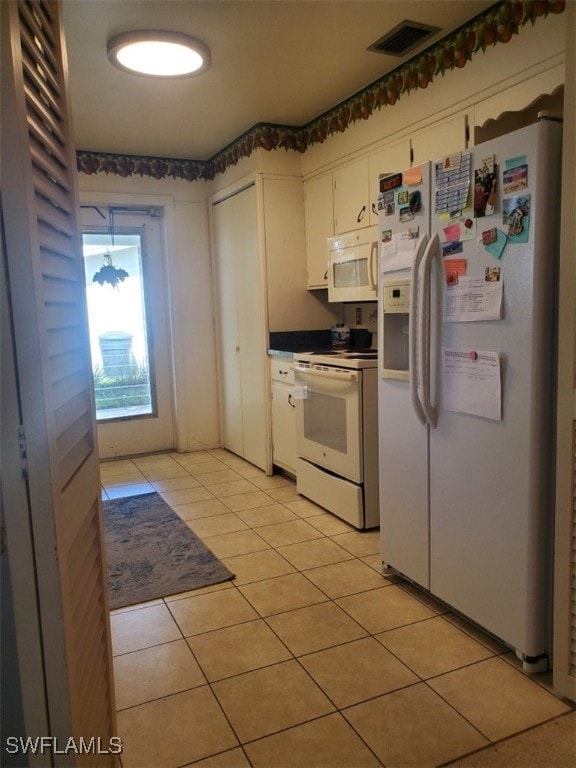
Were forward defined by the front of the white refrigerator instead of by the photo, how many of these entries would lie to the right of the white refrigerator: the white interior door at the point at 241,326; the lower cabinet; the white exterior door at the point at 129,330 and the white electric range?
4

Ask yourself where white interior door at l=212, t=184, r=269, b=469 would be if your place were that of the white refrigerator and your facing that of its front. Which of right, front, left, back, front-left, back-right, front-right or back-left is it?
right

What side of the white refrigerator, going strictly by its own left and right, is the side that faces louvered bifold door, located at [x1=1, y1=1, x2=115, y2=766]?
front

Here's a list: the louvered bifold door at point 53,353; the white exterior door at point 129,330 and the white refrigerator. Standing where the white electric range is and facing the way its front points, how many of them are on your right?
1

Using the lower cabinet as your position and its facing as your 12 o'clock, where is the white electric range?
The white electric range is roughly at 10 o'clock from the lower cabinet.

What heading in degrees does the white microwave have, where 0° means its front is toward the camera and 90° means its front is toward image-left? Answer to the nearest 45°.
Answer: approximately 45°

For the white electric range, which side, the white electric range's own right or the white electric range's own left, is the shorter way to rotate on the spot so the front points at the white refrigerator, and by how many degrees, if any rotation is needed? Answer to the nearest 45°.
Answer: approximately 45° to the white electric range's own left

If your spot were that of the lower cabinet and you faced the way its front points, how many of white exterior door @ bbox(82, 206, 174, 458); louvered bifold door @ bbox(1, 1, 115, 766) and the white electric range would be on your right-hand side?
1

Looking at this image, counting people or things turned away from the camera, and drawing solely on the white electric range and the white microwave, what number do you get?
0
